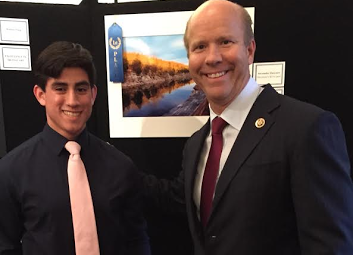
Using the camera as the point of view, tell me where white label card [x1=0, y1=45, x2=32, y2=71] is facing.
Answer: facing the viewer

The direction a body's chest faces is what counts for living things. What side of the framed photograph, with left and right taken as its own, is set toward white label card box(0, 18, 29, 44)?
right

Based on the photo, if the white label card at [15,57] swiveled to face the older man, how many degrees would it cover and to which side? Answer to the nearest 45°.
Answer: approximately 45° to its left

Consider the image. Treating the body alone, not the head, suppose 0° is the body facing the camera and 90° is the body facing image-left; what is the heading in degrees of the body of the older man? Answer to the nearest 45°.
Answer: approximately 45°

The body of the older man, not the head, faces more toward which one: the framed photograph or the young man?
the young man

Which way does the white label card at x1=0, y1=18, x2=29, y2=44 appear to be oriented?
toward the camera

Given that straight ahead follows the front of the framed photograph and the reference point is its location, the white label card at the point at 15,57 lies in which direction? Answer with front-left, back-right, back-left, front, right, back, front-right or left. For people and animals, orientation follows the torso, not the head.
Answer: right

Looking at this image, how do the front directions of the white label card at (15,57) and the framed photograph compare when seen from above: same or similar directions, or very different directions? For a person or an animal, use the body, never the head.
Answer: same or similar directions

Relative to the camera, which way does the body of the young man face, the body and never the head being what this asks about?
toward the camera

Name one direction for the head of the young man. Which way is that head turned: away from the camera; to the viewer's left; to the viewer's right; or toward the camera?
toward the camera

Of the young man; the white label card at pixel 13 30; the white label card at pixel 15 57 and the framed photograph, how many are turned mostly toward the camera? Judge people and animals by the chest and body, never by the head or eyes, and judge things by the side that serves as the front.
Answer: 4

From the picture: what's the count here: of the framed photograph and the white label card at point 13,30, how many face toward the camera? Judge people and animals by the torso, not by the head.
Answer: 2

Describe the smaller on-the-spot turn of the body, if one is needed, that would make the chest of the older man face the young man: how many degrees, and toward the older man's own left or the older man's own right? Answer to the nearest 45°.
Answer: approximately 45° to the older man's own right

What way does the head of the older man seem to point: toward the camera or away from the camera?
toward the camera

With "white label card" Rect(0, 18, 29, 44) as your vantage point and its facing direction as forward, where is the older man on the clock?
The older man is roughly at 11 o'clock from the white label card.
